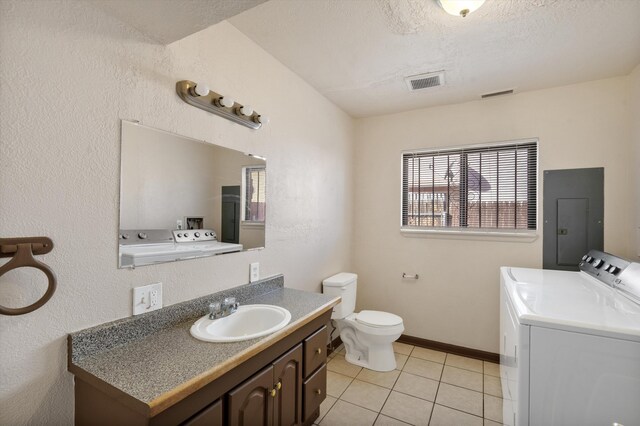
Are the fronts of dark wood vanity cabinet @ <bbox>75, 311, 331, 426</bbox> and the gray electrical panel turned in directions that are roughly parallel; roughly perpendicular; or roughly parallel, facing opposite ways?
roughly perpendicular

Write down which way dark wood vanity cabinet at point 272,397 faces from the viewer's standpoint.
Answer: facing the viewer and to the right of the viewer

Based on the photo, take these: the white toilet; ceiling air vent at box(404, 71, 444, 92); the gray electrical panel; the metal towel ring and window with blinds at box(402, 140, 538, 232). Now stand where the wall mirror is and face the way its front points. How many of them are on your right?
1

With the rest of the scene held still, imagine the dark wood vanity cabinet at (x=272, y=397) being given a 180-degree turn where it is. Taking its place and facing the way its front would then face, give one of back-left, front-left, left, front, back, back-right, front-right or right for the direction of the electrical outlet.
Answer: front-right

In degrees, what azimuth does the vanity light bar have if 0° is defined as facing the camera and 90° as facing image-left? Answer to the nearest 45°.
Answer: approximately 315°

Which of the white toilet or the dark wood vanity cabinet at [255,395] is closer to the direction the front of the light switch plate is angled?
the dark wood vanity cabinet

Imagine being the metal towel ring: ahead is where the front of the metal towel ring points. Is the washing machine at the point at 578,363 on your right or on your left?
on your left

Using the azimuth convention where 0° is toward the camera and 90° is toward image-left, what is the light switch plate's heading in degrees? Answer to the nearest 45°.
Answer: approximately 315°
